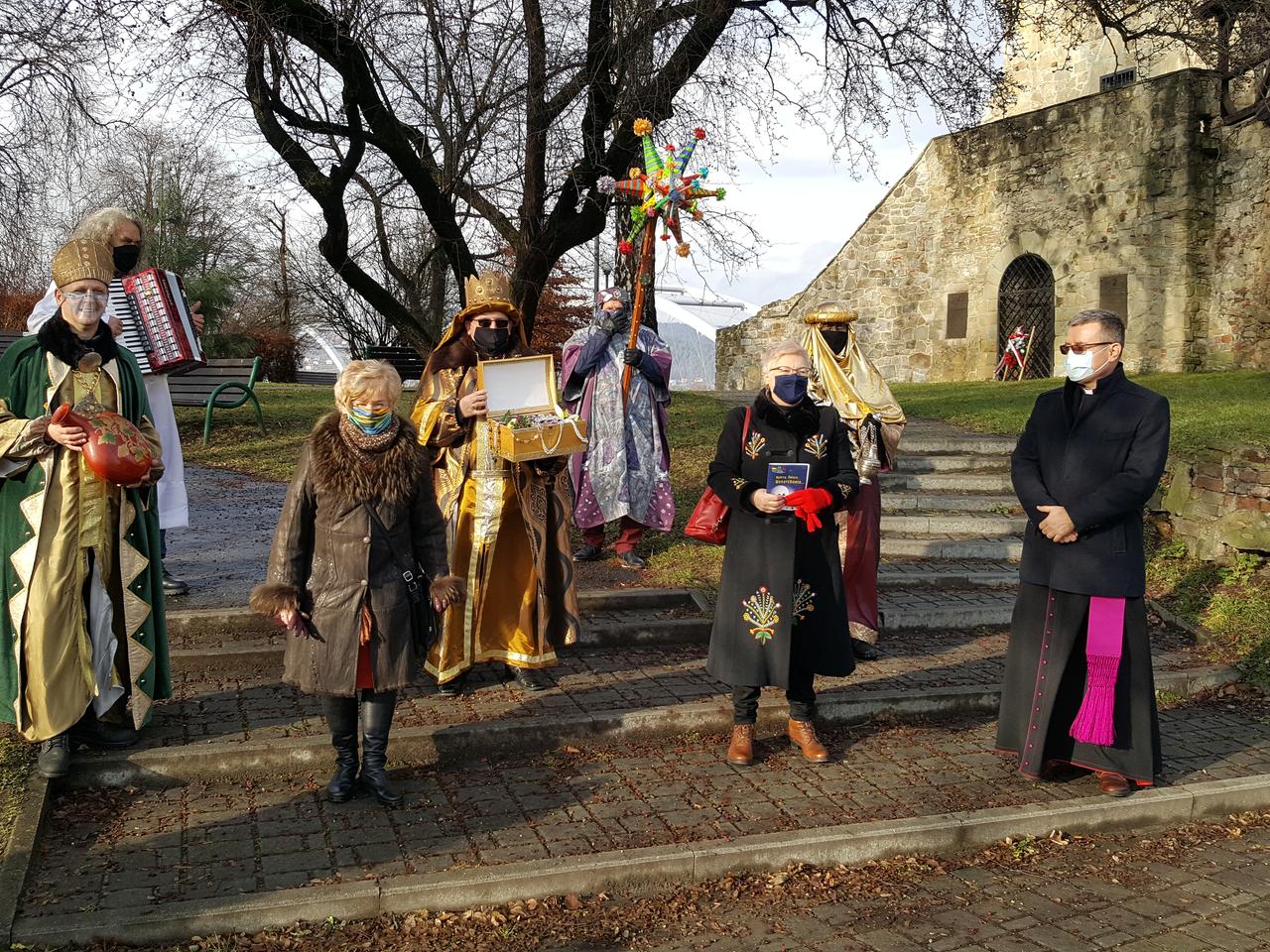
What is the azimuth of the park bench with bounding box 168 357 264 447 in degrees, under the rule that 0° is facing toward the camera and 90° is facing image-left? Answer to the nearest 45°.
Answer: approximately 45°

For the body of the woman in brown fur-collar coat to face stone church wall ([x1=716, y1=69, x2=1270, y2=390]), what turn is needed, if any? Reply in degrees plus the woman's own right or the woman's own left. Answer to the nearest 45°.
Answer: approximately 135° to the woman's own left

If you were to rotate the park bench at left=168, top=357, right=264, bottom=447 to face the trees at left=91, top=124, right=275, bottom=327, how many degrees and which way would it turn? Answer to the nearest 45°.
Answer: approximately 135° to its right

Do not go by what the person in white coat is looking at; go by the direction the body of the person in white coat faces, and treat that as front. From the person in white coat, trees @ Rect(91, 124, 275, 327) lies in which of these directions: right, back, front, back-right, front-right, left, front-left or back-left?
back-left

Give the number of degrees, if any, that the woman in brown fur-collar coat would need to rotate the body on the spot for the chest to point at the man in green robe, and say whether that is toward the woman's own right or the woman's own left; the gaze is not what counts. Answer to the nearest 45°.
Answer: approximately 135° to the woman's own right

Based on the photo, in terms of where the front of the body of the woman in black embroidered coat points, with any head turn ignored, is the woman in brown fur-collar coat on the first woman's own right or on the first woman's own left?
on the first woman's own right

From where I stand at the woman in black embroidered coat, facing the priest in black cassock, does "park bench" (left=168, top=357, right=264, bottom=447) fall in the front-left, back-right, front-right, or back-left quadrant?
back-left
